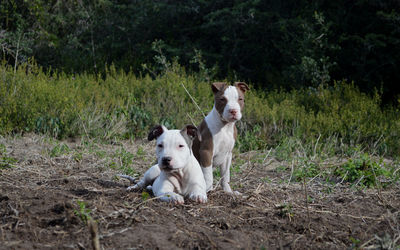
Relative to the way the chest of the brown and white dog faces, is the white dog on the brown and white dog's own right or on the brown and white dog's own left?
on the brown and white dog's own right

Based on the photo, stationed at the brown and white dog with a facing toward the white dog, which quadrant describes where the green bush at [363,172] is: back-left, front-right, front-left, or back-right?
back-left

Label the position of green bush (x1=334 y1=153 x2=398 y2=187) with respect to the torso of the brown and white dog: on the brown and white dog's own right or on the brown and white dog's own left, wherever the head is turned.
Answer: on the brown and white dog's own left

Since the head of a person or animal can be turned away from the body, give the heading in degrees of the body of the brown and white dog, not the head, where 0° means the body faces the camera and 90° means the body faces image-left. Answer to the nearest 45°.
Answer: approximately 315°

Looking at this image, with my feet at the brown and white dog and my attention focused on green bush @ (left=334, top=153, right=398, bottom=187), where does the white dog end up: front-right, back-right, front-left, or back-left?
back-right
